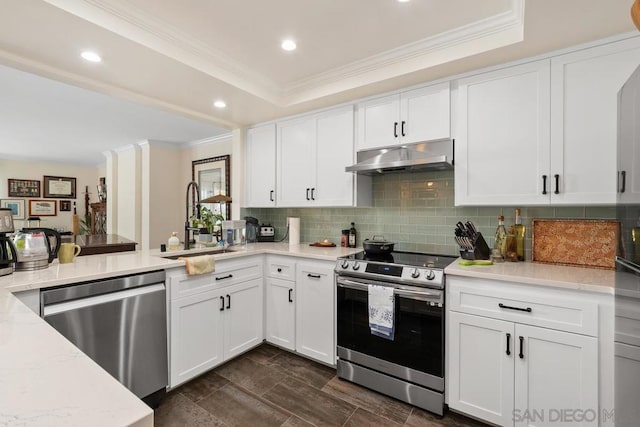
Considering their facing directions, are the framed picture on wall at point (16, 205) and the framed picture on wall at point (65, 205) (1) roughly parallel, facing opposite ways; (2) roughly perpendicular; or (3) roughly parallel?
roughly parallel

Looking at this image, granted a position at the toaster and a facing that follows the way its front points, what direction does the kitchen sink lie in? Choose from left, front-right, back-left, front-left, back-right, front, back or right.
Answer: front-right

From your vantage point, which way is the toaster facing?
toward the camera

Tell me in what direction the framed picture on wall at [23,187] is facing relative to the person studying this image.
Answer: facing the viewer

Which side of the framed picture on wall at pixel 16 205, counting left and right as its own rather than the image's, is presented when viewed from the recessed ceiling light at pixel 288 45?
front

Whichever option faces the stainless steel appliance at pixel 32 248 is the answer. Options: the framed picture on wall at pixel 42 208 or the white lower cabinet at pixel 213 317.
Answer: the framed picture on wall

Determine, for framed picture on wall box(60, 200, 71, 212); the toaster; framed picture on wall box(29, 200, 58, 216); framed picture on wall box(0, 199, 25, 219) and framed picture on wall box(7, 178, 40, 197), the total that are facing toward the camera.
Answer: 5

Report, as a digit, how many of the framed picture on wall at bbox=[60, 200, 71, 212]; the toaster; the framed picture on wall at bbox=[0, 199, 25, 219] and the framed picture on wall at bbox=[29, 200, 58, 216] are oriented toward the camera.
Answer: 4

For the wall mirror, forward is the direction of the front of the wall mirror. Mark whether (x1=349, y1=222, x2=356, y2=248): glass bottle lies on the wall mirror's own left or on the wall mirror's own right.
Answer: on the wall mirror's own left

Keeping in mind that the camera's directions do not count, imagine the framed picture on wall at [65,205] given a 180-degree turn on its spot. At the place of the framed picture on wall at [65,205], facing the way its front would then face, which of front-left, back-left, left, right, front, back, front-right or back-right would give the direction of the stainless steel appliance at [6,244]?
back

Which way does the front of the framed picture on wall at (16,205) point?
toward the camera

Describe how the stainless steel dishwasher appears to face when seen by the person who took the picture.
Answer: facing the viewer and to the right of the viewer

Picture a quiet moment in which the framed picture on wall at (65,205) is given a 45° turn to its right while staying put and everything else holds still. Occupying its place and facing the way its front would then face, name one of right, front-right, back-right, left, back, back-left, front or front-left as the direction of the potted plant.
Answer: front-left
